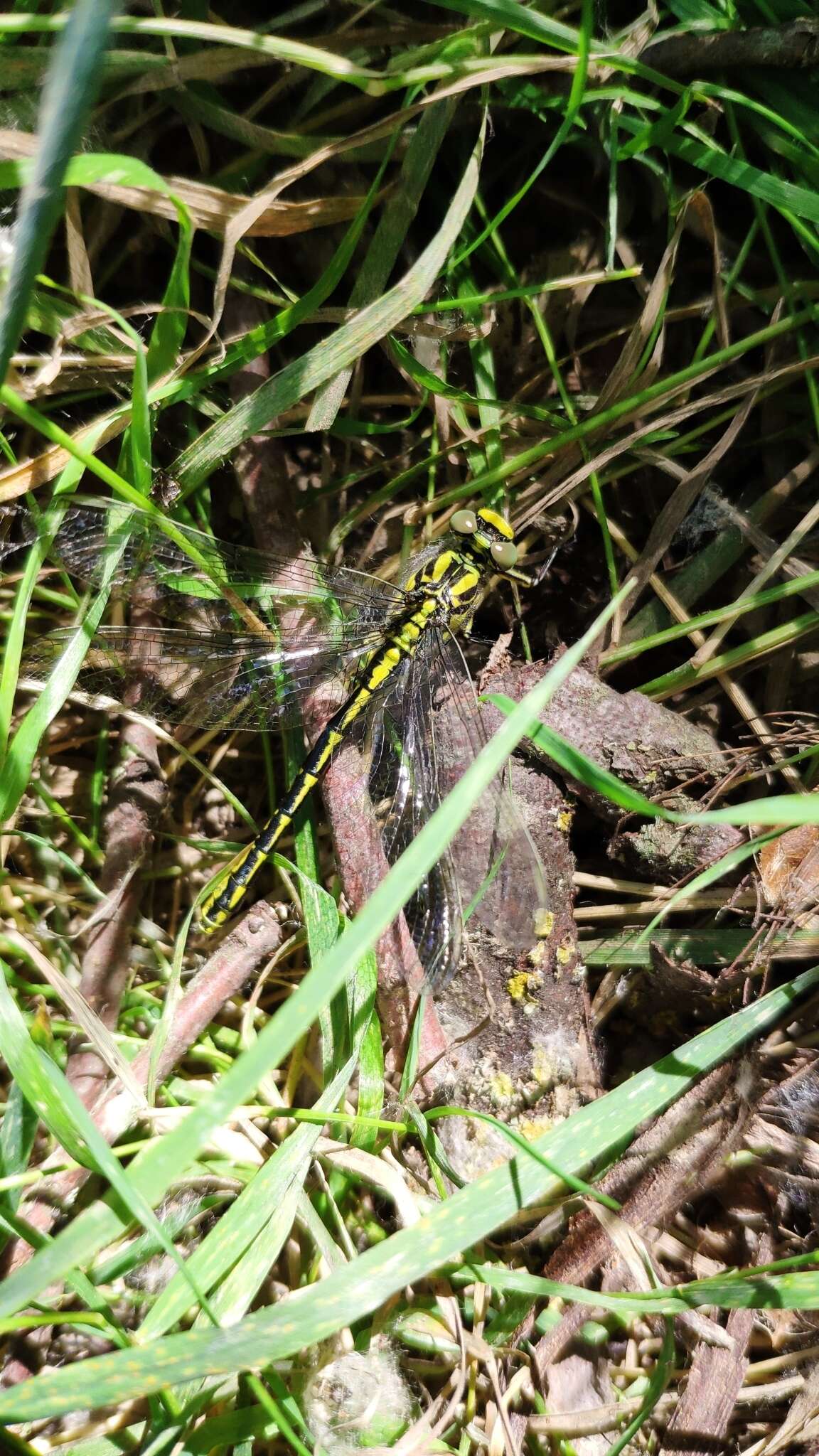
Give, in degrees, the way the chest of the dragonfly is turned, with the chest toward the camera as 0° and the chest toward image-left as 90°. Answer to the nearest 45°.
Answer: approximately 225°
